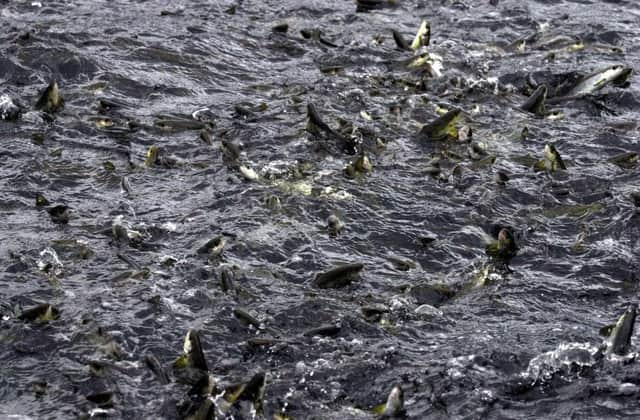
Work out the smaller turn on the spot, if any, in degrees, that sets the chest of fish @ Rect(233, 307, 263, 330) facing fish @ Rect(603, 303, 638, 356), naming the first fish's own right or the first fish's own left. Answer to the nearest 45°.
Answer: approximately 180°

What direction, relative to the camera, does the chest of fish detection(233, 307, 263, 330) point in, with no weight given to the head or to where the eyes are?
to the viewer's left

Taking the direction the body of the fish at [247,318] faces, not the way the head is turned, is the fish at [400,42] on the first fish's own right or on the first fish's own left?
on the first fish's own right

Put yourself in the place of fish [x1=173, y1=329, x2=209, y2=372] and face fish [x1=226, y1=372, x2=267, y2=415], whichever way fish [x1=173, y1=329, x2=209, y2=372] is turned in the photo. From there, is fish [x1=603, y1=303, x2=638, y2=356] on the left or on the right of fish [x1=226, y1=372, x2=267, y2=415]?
left
